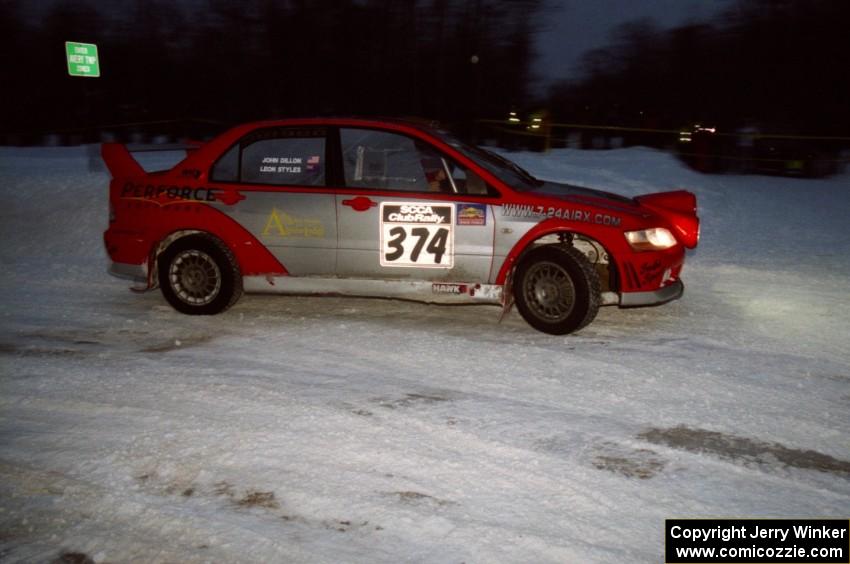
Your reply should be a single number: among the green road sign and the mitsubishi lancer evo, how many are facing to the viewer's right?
1

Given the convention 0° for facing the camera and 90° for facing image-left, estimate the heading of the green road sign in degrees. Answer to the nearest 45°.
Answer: approximately 0°

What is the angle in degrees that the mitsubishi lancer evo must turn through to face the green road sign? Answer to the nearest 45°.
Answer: approximately 135° to its left

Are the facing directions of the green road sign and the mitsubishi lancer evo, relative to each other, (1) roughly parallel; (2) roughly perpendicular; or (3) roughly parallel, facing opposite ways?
roughly perpendicular

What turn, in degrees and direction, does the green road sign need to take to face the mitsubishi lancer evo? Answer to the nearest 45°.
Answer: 0° — it already faces it

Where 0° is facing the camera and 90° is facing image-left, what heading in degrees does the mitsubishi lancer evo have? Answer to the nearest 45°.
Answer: approximately 270°
